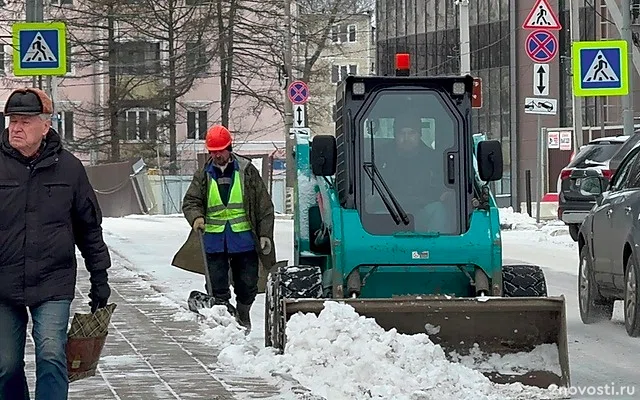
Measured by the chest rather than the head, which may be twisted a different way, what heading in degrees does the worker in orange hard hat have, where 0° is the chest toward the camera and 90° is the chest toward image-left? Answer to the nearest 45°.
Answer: approximately 0°

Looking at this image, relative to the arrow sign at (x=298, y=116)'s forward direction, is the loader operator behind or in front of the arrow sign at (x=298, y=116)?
in front

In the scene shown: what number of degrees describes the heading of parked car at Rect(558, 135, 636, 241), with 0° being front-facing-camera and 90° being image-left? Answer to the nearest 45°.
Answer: approximately 225°

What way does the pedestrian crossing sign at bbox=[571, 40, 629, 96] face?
toward the camera

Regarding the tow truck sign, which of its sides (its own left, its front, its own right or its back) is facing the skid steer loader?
front

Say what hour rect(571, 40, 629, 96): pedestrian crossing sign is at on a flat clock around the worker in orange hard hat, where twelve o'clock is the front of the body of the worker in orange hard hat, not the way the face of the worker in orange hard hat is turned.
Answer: The pedestrian crossing sign is roughly at 7 o'clock from the worker in orange hard hat.
